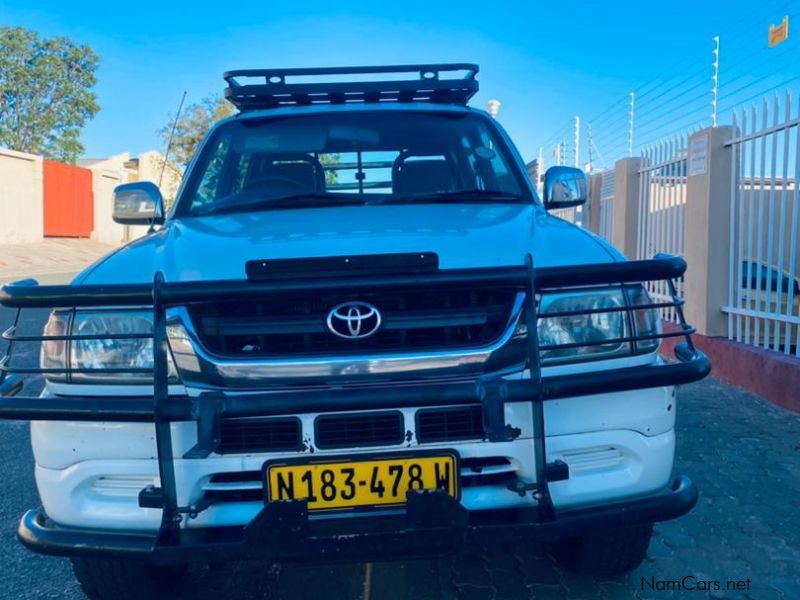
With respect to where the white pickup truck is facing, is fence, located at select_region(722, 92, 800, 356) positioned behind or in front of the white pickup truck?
behind

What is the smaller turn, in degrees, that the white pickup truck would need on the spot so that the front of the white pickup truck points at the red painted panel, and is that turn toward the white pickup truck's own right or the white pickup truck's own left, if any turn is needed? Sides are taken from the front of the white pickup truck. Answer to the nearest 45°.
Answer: approximately 180°

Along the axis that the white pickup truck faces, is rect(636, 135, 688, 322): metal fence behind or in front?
behind

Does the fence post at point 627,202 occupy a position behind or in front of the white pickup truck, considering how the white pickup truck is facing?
behind

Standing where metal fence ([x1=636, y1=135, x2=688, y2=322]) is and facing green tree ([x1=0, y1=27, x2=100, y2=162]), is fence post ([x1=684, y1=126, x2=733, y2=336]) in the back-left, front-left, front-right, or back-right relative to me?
back-left

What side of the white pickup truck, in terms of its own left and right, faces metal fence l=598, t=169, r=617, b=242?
back

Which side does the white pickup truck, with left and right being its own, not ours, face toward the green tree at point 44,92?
back

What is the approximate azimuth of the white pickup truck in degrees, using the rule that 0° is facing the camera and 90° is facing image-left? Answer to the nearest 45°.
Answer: approximately 0°

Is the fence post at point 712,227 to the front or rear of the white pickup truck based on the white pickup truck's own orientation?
to the rear
